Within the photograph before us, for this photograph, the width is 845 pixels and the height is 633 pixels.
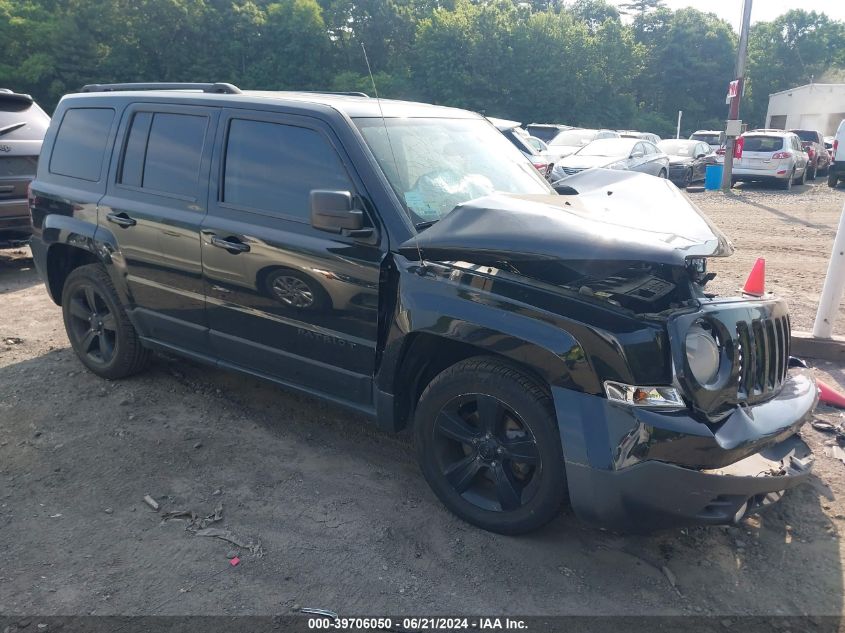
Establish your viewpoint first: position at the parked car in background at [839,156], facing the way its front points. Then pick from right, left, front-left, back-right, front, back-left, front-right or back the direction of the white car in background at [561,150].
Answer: left

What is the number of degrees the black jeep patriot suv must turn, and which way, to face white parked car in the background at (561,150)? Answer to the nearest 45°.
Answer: approximately 135° to its left

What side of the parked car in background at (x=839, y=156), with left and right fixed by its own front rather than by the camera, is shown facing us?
back

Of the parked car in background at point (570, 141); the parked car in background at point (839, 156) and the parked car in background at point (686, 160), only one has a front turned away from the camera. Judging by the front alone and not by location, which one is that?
the parked car in background at point (839, 156)

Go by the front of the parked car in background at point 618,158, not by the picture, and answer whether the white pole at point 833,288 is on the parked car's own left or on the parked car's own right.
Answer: on the parked car's own left

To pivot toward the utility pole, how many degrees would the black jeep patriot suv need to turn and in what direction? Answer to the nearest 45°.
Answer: approximately 90° to its left

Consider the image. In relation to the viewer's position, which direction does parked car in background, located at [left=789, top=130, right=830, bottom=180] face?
facing away from the viewer and to the right of the viewer

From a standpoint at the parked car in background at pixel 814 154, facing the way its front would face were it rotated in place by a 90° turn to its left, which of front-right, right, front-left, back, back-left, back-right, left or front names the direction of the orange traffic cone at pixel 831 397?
back-left

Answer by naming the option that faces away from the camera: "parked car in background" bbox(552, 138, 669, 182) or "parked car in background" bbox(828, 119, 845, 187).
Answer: "parked car in background" bbox(828, 119, 845, 187)

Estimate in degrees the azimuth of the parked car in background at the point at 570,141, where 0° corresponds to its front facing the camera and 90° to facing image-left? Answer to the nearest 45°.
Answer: approximately 45°
